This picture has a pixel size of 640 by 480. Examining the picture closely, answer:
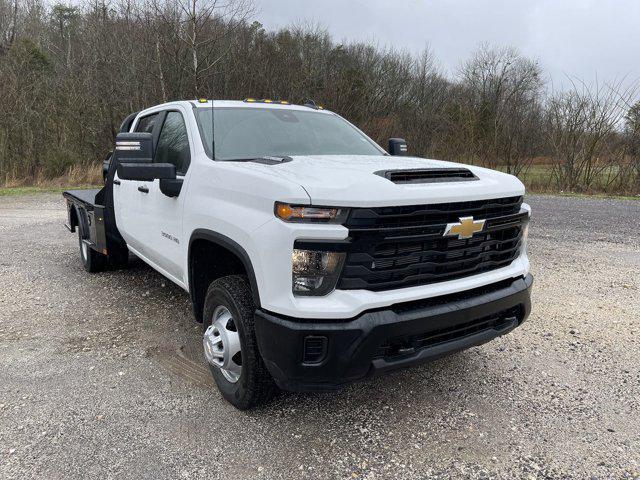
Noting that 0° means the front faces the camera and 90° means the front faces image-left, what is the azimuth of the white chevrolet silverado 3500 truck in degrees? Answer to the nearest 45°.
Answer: approximately 315°
